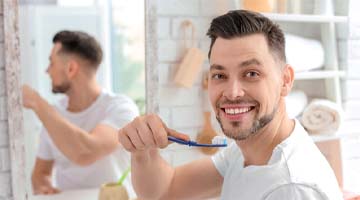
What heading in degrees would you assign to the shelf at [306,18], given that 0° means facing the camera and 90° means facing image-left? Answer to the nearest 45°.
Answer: approximately 0°

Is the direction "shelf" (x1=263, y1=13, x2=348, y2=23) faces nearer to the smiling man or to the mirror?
the smiling man

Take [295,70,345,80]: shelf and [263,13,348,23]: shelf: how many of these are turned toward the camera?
2

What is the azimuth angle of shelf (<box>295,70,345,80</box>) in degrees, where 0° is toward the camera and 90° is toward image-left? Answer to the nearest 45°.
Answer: approximately 0°
